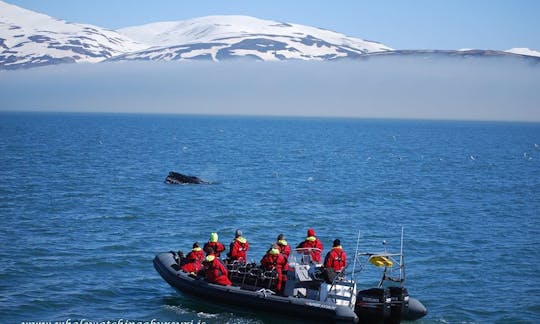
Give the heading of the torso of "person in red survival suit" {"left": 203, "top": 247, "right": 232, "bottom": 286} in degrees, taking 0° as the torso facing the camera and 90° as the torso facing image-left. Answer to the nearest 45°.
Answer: approximately 135°

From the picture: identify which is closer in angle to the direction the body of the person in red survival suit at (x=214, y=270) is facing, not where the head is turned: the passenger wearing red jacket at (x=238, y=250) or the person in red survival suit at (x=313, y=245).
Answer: the passenger wearing red jacket

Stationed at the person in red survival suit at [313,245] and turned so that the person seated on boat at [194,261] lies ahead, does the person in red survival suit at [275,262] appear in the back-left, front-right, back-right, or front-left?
front-left

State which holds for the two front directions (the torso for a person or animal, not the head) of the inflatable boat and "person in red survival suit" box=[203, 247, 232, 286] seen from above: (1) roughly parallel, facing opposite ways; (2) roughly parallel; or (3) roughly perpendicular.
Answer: roughly parallel

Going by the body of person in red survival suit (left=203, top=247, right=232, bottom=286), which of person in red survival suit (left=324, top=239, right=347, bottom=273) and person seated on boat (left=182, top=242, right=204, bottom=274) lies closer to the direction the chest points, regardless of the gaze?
the person seated on boat

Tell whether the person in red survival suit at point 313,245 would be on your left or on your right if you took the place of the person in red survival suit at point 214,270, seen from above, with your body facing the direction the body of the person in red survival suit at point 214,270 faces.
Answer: on your right

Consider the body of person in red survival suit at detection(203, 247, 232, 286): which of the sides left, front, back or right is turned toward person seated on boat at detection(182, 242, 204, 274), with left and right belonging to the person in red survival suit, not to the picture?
left

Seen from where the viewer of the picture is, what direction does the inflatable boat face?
facing away from the viewer and to the left of the viewer
